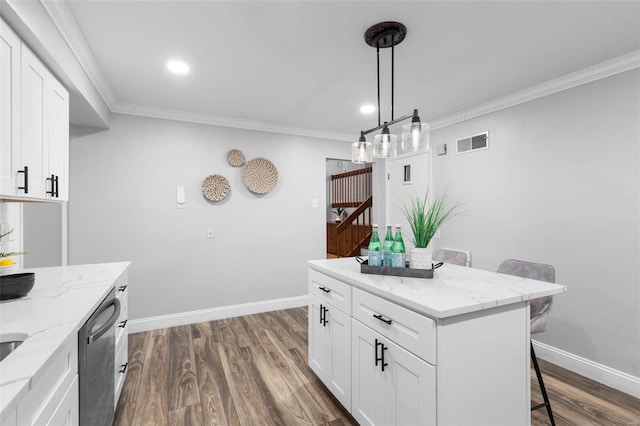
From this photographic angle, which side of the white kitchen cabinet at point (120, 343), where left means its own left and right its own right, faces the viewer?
right

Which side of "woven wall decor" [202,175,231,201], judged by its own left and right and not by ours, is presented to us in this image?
front

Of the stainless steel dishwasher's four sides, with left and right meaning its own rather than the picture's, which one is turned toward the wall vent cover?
front

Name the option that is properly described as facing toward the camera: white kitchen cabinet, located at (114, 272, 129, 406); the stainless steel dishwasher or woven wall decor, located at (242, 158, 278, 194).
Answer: the woven wall decor

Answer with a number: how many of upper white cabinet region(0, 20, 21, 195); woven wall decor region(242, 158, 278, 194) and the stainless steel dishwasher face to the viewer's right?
2

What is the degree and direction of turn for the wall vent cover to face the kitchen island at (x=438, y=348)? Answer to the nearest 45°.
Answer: approximately 45° to its left

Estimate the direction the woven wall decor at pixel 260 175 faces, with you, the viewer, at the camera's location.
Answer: facing the viewer

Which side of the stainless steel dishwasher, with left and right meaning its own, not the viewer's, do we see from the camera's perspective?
right

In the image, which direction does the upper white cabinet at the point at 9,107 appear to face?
to the viewer's right

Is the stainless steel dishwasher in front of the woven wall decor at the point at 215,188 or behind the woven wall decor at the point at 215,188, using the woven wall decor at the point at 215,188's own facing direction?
in front

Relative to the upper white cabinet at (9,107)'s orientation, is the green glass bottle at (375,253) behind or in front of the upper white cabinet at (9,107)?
in front

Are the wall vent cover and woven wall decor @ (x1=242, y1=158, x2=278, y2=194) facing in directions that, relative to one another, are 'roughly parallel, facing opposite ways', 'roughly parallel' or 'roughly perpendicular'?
roughly perpendicular

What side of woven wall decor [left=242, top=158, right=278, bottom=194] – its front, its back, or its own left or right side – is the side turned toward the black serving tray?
front

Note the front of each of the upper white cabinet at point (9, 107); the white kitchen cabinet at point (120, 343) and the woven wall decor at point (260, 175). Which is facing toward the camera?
the woven wall decor

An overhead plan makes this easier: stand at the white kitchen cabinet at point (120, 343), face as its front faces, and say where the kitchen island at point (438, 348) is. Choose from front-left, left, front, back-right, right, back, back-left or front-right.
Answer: front-right
